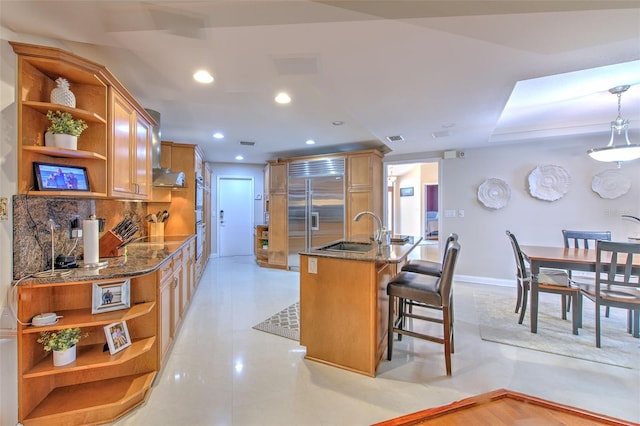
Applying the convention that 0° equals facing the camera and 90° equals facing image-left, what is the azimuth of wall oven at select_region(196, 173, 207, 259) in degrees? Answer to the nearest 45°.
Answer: approximately 270°

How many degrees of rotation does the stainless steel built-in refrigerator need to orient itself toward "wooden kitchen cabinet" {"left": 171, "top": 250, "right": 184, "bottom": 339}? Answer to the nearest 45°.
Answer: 0° — it already faces it

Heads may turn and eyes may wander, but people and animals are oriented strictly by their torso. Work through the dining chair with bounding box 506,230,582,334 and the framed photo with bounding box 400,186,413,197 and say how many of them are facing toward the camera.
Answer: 1

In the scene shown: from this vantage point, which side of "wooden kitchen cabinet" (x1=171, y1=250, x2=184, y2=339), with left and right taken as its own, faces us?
right

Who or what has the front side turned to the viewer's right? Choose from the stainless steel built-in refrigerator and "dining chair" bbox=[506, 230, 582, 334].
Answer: the dining chair

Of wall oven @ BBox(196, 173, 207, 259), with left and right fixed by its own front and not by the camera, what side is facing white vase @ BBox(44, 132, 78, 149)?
right
